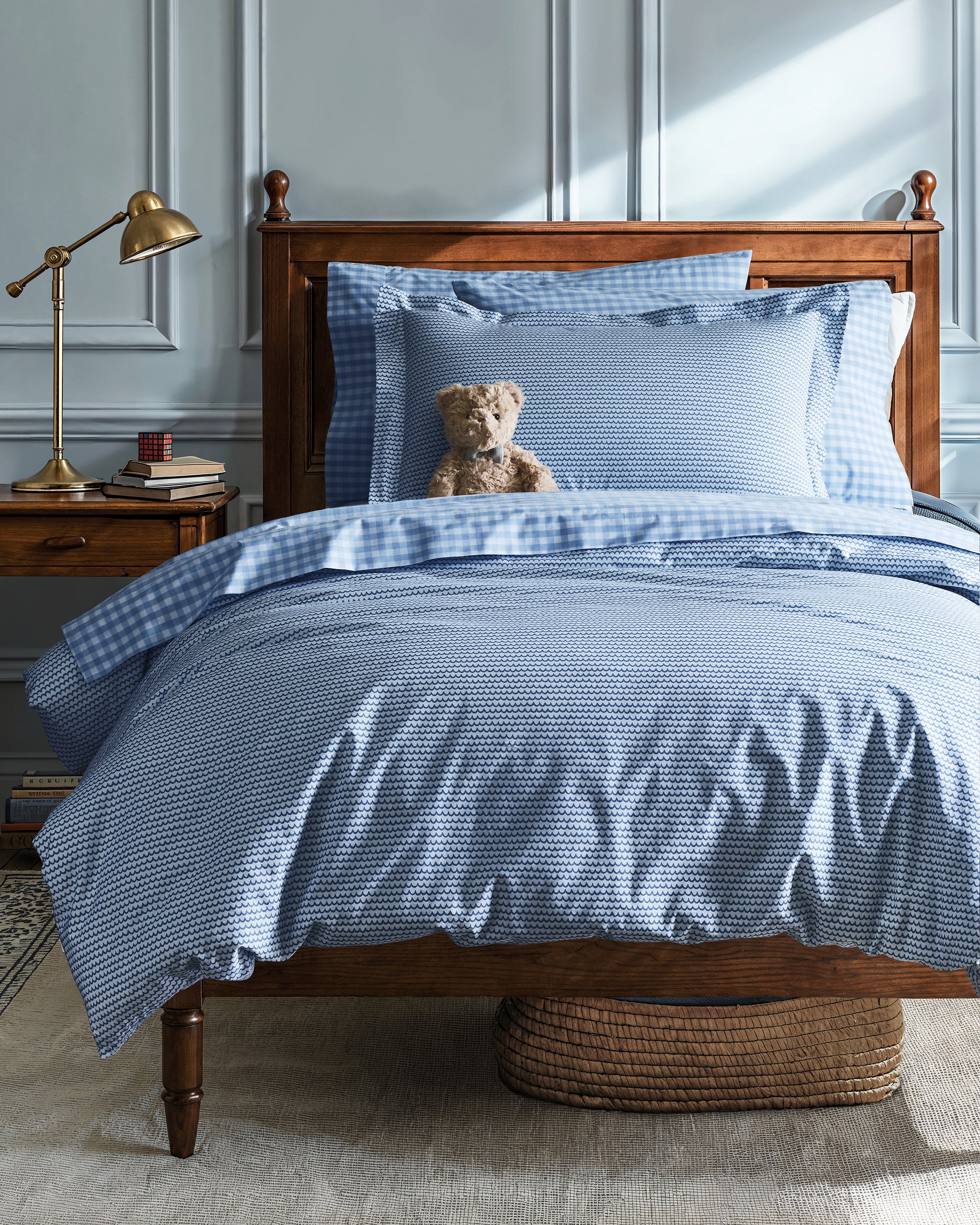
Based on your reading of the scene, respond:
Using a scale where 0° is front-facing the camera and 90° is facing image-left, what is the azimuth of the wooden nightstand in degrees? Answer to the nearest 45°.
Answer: approximately 0°

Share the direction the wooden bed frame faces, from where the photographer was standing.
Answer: facing the viewer

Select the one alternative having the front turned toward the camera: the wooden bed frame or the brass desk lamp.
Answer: the wooden bed frame

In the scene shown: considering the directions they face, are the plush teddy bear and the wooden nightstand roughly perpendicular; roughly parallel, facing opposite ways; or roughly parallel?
roughly parallel

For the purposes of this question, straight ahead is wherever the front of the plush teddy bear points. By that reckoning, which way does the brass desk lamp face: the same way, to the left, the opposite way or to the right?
to the left

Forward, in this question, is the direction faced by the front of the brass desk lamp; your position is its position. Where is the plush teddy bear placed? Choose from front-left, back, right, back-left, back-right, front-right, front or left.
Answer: front-right

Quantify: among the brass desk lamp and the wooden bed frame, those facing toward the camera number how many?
1

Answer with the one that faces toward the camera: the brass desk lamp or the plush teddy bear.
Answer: the plush teddy bear

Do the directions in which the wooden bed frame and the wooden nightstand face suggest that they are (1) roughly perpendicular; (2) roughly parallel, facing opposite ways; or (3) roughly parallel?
roughly parallel

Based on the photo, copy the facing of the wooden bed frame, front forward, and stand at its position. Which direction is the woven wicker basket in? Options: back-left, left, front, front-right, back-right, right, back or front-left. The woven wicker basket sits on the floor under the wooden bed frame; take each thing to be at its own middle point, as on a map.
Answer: front

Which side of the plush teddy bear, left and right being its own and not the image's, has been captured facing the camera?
front

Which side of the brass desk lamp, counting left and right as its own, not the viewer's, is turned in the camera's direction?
right
